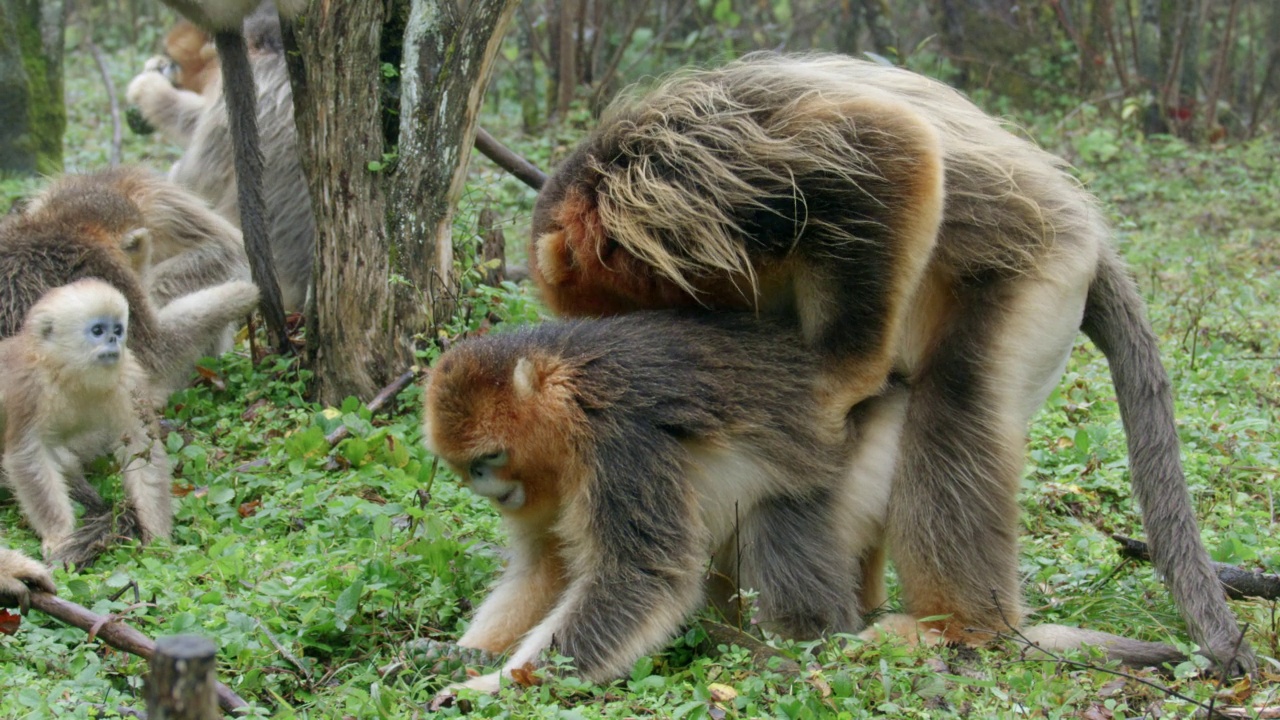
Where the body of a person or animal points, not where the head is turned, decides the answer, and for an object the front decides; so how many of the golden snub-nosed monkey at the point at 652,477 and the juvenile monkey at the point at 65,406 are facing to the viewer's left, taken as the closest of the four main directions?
1

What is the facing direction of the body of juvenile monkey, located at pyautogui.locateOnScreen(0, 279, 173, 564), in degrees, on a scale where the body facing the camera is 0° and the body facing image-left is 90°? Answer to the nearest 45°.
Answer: approximately 315°

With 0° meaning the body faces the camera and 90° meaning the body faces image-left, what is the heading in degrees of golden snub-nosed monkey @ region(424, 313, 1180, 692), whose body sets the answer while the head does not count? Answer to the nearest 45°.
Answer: approximately 90°

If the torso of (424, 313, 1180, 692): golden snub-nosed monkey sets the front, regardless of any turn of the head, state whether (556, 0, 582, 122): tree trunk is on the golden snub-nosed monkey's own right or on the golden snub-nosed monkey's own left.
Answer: on the golden snub-nosed monkey's own right

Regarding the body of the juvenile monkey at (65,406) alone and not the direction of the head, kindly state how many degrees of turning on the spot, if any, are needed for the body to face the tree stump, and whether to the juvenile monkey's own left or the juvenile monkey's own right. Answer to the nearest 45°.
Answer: approximately 45° to the juvenile monkey's own right

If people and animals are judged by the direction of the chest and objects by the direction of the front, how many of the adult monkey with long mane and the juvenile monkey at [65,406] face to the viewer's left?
1

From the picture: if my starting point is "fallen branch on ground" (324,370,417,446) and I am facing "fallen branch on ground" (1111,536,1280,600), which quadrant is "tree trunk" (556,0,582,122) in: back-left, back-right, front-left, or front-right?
back-left

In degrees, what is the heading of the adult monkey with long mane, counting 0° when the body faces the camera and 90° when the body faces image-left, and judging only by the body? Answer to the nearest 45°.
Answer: approximately 90°
